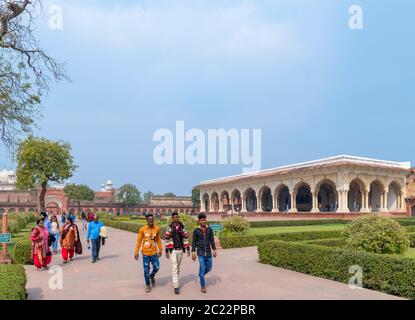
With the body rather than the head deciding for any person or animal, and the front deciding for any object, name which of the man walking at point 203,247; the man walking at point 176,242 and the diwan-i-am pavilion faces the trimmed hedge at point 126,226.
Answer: the diwan-i-am pavilion

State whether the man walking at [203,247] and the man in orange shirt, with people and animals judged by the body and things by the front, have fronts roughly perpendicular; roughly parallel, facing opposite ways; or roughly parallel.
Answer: roughly parallel

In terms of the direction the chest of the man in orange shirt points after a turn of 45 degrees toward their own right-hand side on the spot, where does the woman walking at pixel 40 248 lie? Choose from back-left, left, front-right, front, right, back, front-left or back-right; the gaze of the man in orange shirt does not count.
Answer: right

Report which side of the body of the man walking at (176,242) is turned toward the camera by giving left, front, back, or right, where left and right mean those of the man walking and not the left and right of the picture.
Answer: front

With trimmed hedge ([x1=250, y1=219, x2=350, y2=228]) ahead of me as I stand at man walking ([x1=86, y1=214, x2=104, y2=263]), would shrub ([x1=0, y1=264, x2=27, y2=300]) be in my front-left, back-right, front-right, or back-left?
back-right

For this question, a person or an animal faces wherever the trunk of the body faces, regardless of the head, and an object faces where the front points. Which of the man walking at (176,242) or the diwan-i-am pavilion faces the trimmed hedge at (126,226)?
the diwan-i-am pavilion

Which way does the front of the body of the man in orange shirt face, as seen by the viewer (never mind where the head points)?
toward the camera

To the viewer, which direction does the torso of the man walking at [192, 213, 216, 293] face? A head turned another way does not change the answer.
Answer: toward the camera

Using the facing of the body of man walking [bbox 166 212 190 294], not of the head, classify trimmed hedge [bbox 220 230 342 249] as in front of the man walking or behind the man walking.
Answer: behind

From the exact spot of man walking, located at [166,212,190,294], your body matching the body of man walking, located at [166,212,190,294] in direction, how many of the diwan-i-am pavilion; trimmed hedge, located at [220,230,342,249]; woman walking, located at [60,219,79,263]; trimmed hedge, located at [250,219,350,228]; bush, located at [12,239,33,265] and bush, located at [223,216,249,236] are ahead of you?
0

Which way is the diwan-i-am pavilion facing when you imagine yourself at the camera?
facing the viewer and to the left of the viewer

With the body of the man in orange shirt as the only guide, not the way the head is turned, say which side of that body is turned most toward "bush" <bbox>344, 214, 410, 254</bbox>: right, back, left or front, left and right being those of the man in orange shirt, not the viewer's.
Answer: left

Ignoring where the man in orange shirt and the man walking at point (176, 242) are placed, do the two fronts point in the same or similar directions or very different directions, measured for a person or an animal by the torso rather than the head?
same or similar directions

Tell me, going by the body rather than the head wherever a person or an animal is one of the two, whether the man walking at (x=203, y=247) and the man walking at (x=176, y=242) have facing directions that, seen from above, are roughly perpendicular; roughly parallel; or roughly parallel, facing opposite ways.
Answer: roughly parallel

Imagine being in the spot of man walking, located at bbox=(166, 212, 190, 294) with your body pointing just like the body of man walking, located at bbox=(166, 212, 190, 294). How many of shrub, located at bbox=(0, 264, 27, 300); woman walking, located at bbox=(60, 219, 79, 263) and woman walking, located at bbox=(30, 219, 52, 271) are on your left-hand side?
0

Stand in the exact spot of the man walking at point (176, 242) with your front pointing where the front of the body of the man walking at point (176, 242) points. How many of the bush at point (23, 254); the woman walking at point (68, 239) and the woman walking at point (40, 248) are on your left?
0

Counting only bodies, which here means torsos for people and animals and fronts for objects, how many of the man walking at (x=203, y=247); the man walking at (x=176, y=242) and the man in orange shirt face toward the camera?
3

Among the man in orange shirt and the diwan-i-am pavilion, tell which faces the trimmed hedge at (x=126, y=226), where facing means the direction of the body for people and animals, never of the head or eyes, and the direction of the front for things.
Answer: the diwan-i-am pavilion

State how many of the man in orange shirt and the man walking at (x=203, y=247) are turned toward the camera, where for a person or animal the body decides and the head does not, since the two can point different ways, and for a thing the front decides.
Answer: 2

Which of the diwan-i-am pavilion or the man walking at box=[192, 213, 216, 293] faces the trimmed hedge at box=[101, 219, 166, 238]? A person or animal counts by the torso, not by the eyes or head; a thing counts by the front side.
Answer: the diwan-i-am pavilion

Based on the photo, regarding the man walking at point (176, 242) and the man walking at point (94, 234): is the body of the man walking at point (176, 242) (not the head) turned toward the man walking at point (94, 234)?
no

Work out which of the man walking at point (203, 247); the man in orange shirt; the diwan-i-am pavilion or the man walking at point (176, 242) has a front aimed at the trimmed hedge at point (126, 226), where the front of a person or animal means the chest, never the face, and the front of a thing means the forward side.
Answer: the diwan-i-am pavilion
